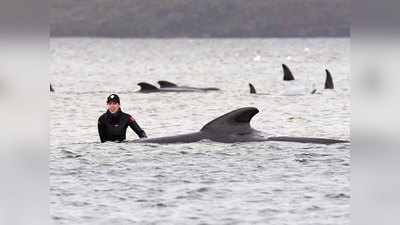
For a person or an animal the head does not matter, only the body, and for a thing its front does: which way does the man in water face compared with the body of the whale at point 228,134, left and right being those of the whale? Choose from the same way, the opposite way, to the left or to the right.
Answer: to the left

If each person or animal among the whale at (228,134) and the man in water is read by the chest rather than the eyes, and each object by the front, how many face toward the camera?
1

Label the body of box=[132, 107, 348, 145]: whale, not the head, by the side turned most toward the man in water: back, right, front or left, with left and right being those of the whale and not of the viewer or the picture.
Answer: front

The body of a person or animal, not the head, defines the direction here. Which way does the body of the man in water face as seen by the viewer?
toward the camera

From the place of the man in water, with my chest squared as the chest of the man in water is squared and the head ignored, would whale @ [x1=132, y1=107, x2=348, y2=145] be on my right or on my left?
on my left

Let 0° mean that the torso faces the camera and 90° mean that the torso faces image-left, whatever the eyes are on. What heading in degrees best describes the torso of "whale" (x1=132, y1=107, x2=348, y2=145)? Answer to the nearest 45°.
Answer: approximately 90°
